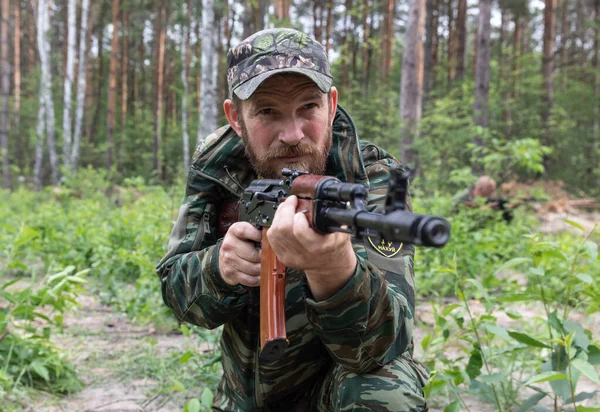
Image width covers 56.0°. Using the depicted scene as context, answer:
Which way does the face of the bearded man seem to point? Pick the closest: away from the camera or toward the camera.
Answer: toward the camera

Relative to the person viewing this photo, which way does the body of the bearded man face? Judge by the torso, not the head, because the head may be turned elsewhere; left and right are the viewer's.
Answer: facing the viewer
